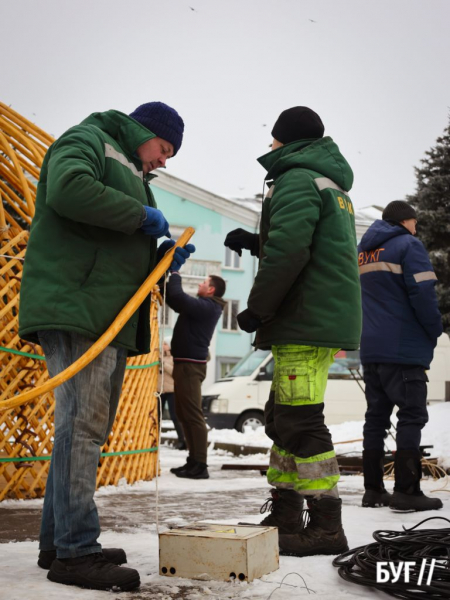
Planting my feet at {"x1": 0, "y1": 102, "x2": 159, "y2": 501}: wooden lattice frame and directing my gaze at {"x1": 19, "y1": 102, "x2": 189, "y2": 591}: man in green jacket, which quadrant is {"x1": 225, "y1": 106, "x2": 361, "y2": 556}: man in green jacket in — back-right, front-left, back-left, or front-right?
front-left

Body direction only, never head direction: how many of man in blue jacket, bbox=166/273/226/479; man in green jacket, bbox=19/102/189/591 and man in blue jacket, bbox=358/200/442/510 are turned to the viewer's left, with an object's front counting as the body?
1

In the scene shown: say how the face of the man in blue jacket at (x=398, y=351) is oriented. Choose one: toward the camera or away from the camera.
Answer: away from the camera

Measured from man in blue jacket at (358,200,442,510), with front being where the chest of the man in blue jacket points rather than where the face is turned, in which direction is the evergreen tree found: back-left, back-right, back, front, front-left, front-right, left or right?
front-left

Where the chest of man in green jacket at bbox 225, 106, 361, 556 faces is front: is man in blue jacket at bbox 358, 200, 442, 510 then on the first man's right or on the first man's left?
on the first man's right

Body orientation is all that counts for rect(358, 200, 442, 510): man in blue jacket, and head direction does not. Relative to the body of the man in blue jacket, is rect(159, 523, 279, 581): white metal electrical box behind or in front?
behind

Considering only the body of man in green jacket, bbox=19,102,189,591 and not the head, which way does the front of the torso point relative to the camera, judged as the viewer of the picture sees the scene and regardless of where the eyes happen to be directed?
to the viewer's right

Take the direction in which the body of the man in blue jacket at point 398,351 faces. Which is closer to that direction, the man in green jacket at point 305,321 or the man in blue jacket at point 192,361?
the man in blue jacket

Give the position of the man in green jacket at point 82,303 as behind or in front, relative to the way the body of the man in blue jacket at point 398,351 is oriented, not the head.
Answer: behind

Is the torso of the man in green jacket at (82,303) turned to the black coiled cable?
yes

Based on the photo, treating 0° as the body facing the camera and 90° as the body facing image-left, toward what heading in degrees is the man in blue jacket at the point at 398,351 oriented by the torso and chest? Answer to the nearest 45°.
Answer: approximately 225°

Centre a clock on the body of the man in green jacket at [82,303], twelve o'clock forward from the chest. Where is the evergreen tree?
The evergreen tree is roughly at 10 o'clock from the man in green jacket.

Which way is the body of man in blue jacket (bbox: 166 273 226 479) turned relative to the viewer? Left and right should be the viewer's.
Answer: facing to the left of the viewer

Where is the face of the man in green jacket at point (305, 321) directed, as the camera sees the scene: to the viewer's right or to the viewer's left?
to the viewer's left
